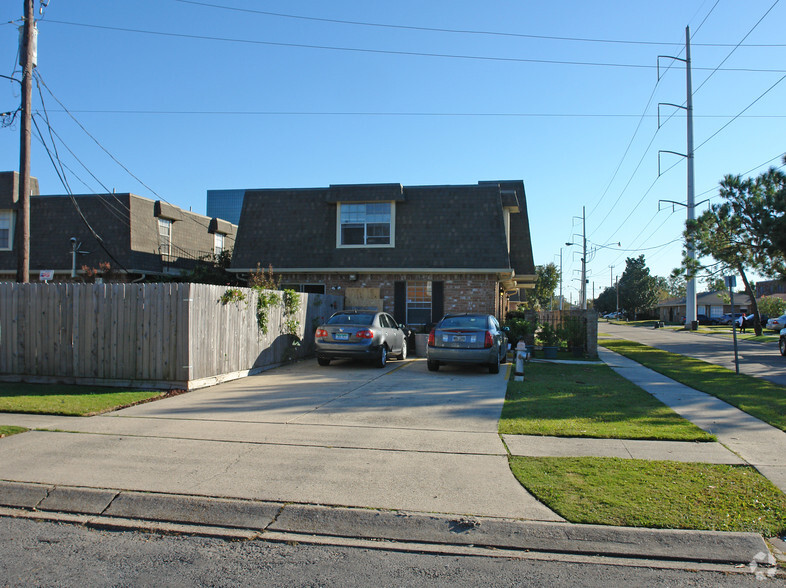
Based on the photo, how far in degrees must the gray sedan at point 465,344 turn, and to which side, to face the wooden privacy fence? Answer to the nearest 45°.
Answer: approximately 135° to its left

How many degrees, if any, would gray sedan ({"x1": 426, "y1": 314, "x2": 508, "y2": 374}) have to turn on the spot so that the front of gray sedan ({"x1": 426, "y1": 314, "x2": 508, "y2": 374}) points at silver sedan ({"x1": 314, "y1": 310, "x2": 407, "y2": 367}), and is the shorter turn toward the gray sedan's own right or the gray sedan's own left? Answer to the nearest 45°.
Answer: approximately 90° to the gray sedan's own left

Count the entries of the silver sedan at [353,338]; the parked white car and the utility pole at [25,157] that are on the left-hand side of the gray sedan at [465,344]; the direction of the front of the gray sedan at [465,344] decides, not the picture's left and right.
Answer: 2

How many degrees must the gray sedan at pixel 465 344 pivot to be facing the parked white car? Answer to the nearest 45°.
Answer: approximately 45° to its right

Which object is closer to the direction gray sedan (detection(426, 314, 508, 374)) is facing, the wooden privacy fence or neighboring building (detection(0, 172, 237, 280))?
the neighboring building

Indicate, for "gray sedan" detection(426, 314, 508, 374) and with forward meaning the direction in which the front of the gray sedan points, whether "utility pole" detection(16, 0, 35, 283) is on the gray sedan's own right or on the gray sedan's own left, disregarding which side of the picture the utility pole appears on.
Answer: on the gray sedan's own left

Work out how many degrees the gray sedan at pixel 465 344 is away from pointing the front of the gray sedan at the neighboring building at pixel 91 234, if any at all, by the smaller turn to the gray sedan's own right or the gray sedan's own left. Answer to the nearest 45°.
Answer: approximately 45° to the gray sedan's own left

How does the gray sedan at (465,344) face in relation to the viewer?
away from the camera
